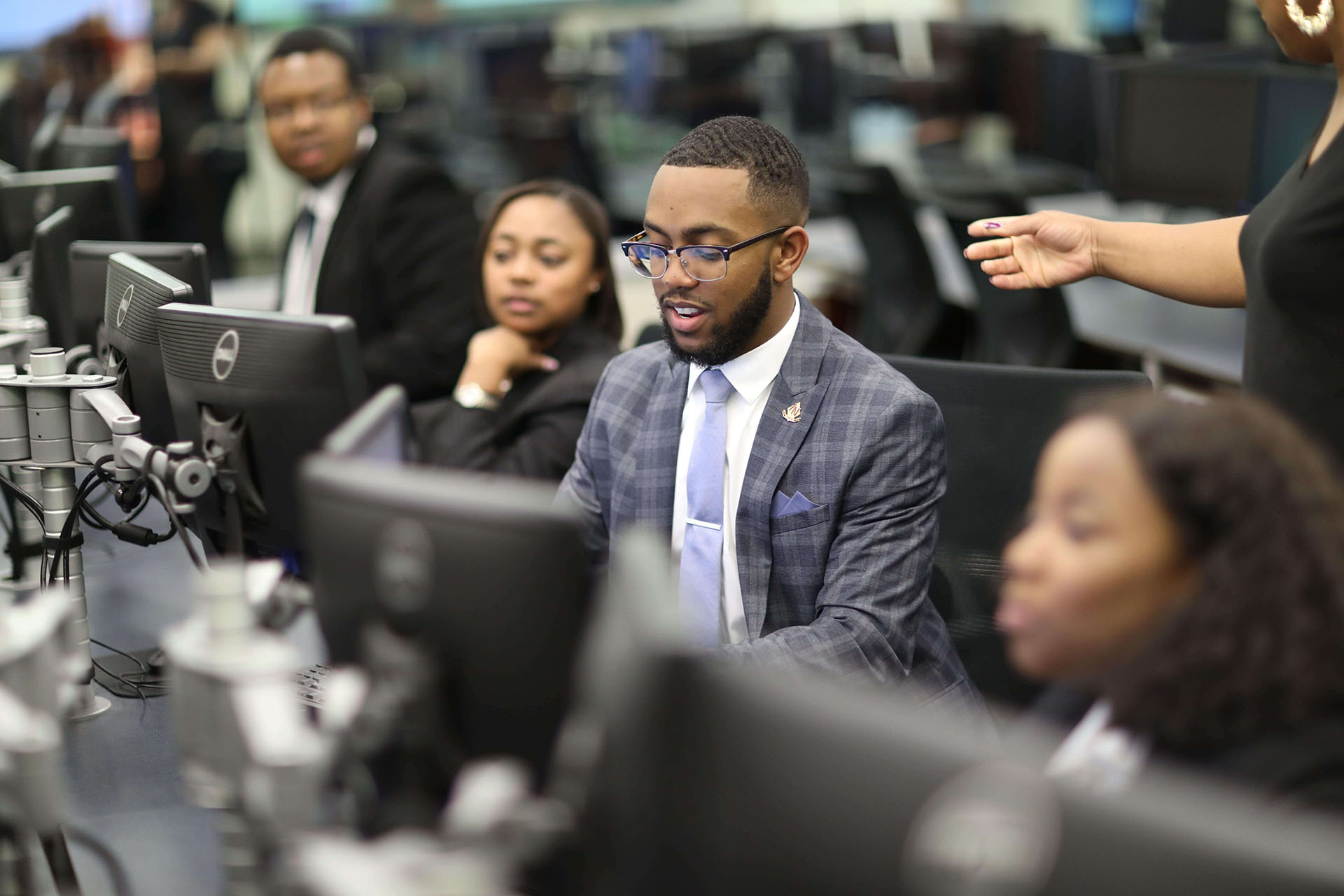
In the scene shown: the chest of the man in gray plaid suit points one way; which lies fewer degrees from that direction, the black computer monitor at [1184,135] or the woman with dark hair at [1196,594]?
the woman with dark hair

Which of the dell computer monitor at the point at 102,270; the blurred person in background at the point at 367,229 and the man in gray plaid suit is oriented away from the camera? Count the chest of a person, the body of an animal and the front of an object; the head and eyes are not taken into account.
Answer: the dell computer monitor

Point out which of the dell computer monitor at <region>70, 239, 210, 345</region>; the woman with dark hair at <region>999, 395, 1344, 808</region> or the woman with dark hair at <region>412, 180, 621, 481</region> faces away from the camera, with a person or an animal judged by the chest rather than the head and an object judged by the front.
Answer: the dell computer monitor

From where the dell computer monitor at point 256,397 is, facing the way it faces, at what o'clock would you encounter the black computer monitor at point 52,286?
the black computer monitor at point 52,286 is roughly at 10 o'clock from the dell computer monitor at point 256,397.

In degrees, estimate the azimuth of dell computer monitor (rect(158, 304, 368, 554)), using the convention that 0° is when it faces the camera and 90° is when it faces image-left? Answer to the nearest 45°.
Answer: approximately 225°

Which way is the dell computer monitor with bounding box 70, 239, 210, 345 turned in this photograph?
away from the camera

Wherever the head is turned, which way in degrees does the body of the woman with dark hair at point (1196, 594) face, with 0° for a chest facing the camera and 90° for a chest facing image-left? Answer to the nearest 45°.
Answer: approximately 90°

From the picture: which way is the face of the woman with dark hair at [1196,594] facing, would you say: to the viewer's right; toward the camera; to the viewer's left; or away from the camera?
to the viewer's left

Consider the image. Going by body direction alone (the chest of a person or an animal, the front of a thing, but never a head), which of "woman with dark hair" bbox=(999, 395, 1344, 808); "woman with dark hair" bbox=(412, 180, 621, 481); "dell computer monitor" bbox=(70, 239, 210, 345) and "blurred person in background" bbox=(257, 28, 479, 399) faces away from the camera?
the dell computer monitor

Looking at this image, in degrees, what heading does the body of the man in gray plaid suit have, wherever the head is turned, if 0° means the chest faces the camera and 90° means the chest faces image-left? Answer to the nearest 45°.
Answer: approximately 45°

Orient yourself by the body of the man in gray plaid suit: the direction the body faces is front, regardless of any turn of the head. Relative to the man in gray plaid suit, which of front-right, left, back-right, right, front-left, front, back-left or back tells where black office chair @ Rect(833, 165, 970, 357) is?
back-right

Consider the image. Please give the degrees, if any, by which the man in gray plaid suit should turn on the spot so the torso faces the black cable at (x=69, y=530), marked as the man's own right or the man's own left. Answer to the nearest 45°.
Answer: approximately 45° to the man's own right
